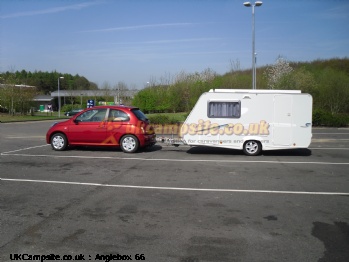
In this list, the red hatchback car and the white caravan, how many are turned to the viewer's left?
2

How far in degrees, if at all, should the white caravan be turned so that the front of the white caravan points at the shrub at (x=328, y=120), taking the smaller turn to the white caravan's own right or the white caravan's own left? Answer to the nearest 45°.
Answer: approximately 90° to the white caravan's own right

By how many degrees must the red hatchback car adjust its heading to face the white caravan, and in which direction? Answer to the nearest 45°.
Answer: approximately 180°

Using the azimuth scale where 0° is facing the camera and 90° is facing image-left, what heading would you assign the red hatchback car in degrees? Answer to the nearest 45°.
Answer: approximately 90°

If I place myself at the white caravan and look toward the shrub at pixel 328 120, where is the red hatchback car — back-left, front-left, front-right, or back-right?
back-left

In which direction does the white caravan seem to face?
to the viewer's left

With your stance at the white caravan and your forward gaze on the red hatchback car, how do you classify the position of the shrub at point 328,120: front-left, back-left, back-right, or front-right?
back-right

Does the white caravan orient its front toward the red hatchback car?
yes

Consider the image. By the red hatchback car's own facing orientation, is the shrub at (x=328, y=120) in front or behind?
behind

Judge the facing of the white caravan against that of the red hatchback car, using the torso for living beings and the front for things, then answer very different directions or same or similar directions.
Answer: same or similar directions
